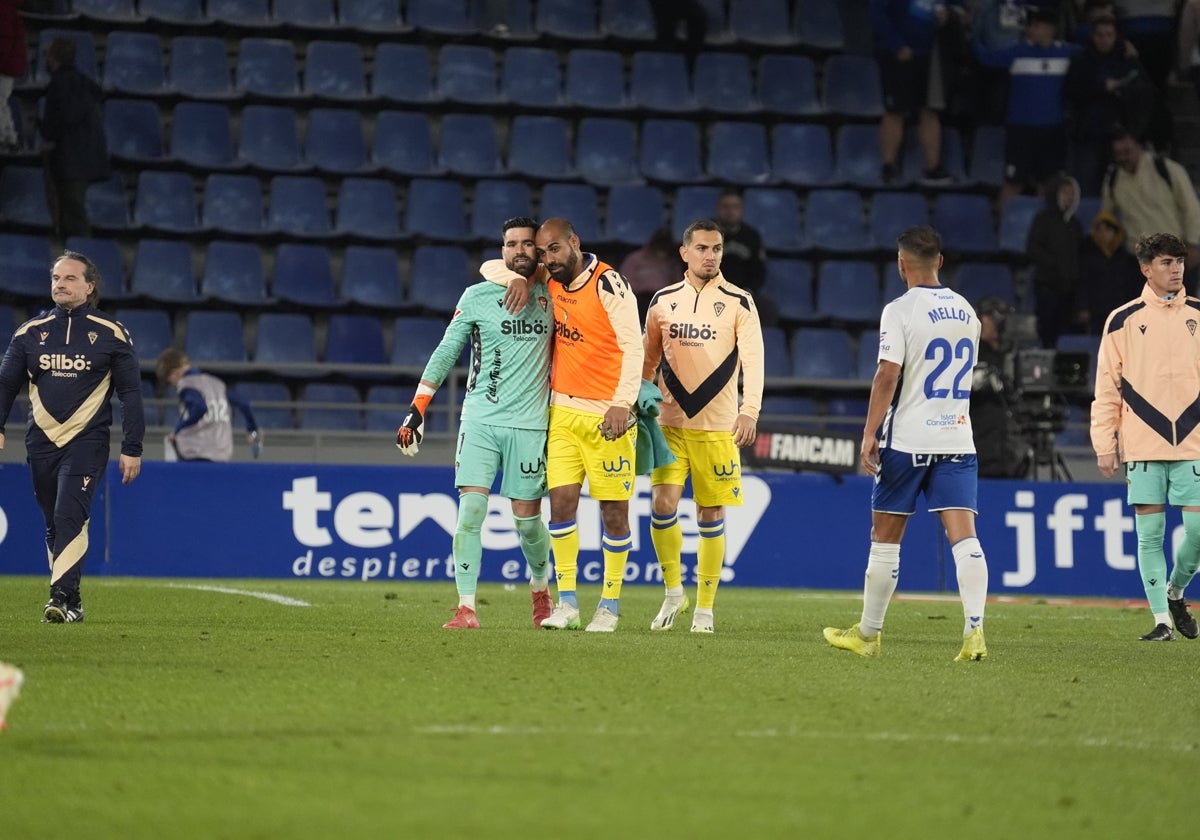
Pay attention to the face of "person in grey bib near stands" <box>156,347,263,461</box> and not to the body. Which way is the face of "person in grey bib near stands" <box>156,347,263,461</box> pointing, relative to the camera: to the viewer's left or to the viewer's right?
to the viewer's left

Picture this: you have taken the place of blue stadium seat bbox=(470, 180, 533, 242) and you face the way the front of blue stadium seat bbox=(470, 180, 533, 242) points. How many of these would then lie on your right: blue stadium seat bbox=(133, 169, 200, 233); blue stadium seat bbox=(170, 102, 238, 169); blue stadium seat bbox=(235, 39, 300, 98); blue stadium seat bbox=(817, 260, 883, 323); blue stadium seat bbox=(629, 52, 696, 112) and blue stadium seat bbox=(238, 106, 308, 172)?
4

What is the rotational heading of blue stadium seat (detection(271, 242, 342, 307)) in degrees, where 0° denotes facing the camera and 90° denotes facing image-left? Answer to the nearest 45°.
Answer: approximately 0°

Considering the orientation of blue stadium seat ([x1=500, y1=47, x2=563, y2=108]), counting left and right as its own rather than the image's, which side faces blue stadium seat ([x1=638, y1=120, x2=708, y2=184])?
left

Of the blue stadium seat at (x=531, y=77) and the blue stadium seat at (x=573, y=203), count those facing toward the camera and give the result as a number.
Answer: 2

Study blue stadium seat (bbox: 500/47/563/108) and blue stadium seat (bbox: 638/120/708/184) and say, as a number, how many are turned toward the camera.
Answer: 2

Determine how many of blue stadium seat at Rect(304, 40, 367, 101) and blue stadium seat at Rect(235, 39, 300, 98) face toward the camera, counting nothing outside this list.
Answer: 2

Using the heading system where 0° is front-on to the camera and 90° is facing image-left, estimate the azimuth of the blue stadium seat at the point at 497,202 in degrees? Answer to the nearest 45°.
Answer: approximately 0°

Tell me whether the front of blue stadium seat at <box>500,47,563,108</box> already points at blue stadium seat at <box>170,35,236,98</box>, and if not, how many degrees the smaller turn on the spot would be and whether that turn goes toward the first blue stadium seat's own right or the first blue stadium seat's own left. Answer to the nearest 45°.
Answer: approximately 90° to the first blue stadium seat's own right

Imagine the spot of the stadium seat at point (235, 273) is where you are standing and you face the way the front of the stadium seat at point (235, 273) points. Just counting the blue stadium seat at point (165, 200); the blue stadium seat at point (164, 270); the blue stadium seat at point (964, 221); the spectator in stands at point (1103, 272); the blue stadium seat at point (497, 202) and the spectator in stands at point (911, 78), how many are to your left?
4
